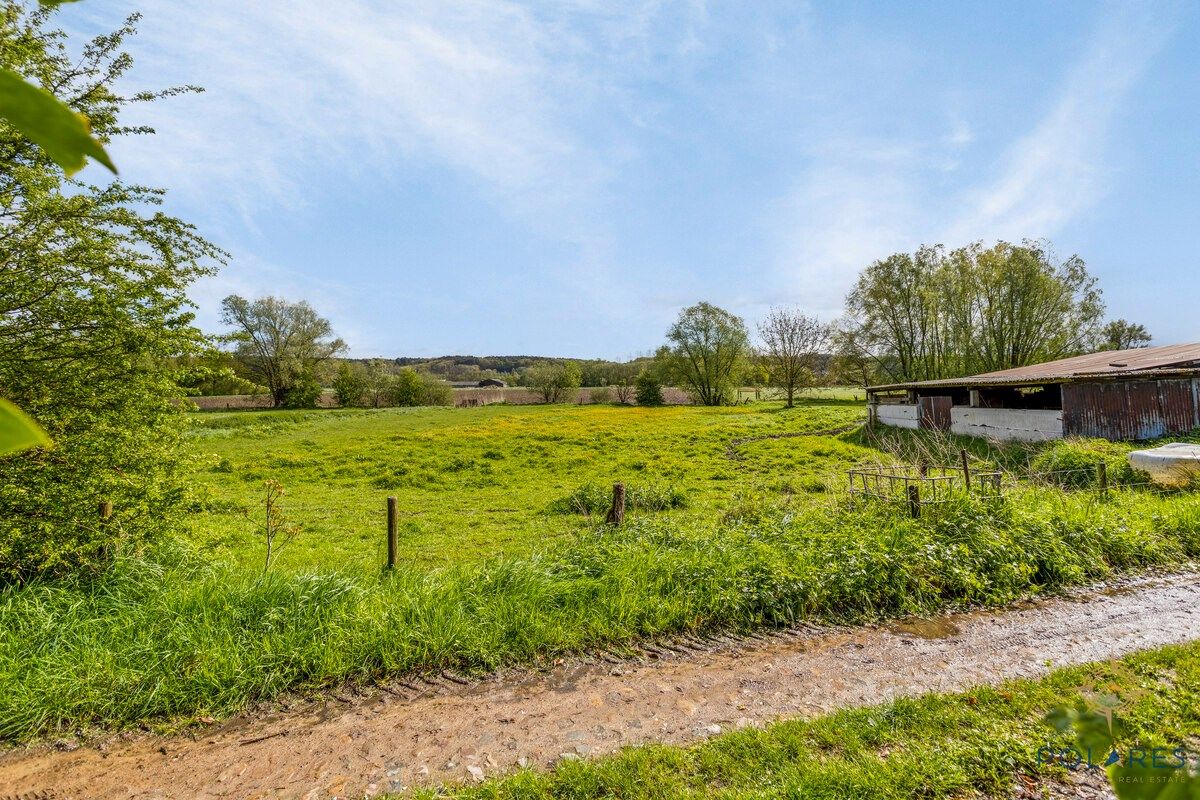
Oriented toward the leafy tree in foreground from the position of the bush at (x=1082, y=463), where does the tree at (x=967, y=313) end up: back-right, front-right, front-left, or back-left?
back-right

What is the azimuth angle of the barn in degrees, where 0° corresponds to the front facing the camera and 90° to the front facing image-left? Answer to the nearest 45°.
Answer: approximately 45°

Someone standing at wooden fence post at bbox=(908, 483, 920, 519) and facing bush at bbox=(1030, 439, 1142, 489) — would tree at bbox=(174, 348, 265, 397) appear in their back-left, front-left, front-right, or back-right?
back-left

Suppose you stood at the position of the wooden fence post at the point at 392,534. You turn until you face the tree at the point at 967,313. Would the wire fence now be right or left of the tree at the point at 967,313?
right

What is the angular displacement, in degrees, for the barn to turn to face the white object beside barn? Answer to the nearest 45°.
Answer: approximately 45° to its left

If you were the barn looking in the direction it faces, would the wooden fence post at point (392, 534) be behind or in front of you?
in front

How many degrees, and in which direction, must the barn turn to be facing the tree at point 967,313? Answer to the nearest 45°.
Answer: approximately 135° to its right

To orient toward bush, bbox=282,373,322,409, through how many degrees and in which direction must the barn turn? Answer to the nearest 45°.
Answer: approximately 45° to its right

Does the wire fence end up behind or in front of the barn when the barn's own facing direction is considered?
in front
